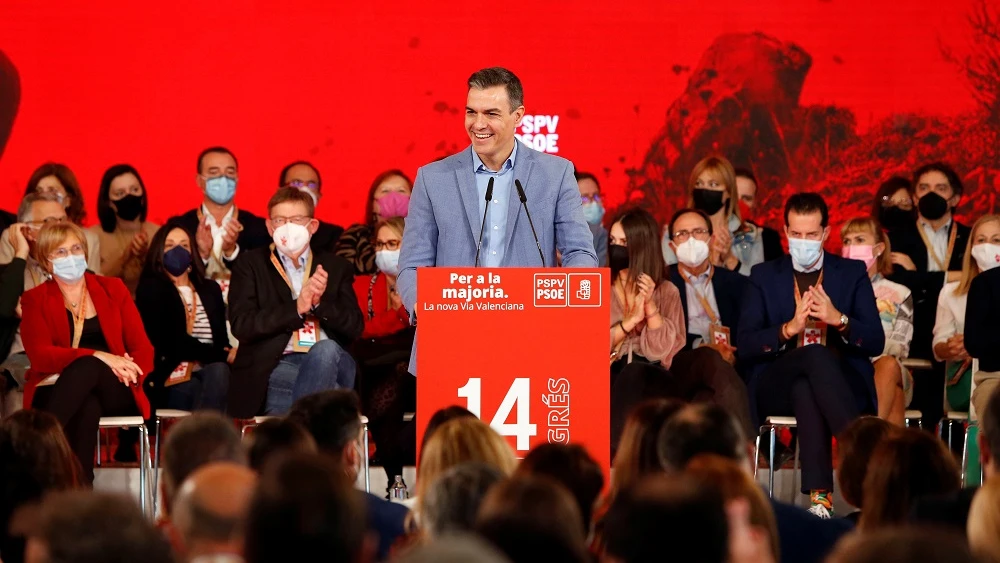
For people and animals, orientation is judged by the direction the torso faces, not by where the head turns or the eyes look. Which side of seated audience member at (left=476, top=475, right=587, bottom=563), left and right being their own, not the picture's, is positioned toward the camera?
back

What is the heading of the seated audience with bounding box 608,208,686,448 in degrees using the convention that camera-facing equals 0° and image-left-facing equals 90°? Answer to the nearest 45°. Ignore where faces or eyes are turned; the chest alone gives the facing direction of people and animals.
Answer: approximately 45°

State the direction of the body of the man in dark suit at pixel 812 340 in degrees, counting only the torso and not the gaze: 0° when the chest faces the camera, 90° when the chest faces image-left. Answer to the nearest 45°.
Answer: approximately 0°

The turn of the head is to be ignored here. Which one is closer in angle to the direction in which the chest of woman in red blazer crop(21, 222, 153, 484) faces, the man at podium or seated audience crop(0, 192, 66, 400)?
the man at podium

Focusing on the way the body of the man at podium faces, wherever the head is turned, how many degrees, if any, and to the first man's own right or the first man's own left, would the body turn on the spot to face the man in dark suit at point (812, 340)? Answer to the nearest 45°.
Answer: approximately 135° to the first man's own left

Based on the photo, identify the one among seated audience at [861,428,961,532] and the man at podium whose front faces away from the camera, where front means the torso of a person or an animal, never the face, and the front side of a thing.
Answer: the seated audience
